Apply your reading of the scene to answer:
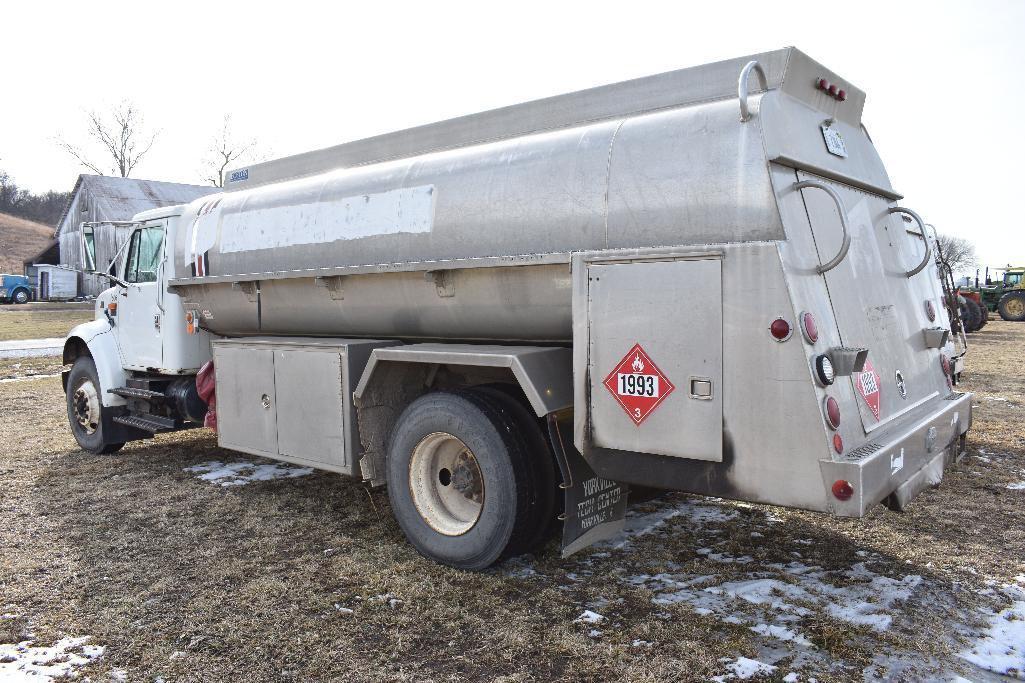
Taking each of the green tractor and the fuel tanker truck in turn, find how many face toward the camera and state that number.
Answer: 0

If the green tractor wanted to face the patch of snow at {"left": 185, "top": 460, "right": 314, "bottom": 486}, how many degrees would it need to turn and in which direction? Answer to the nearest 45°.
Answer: approximately 90° to its left

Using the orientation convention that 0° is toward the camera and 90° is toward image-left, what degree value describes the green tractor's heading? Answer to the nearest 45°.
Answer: approximately 90°

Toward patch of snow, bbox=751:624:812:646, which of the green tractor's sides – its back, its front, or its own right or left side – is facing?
left

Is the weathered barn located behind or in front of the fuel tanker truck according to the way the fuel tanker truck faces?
in front

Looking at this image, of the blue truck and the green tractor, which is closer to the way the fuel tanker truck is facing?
the blue truck

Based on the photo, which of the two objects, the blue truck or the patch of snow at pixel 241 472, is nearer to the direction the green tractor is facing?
the blue truck

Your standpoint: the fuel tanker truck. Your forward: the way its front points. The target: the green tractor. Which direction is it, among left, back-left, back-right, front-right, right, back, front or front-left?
right

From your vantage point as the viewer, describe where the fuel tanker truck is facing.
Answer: facing away from the viewer and to the left of the viewer

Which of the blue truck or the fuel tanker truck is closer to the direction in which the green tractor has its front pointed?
the blue truck

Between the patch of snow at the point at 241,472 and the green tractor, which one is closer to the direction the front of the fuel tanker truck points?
the patch of snow

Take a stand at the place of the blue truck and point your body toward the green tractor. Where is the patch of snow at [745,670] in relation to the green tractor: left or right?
right

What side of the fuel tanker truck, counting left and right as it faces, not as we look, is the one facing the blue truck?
front
